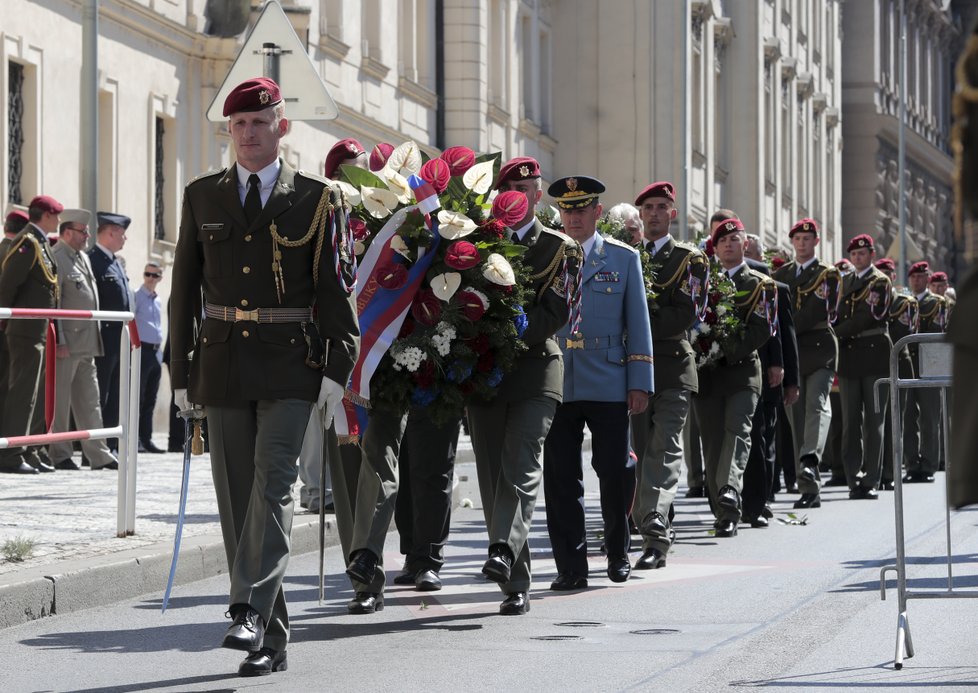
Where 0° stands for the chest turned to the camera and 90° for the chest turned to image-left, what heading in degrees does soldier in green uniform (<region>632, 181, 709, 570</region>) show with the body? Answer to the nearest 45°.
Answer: approximately 45°

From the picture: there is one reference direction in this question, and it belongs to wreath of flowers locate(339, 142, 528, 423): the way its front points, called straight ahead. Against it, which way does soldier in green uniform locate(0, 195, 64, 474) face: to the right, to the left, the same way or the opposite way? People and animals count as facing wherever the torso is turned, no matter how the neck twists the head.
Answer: to the left

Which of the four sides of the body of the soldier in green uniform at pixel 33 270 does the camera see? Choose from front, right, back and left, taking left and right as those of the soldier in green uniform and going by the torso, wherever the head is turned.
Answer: right

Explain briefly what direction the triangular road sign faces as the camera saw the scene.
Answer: facing away from the viewer

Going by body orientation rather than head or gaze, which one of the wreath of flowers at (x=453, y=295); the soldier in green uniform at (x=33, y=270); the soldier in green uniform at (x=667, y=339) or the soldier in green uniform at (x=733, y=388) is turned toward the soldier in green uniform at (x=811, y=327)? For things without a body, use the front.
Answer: the soldier in green uniform at (x=33, y=270)

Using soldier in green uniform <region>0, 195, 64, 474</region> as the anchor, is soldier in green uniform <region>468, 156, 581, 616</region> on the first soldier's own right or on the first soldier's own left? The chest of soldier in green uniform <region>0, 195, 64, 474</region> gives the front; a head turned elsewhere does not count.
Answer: on the first soldier's own right

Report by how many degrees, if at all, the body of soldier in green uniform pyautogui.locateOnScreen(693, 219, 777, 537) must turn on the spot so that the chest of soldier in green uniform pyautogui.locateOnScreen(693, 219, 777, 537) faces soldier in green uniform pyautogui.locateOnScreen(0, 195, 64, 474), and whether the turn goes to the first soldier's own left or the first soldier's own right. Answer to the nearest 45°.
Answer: approximately 45° to the first soldier's own right
